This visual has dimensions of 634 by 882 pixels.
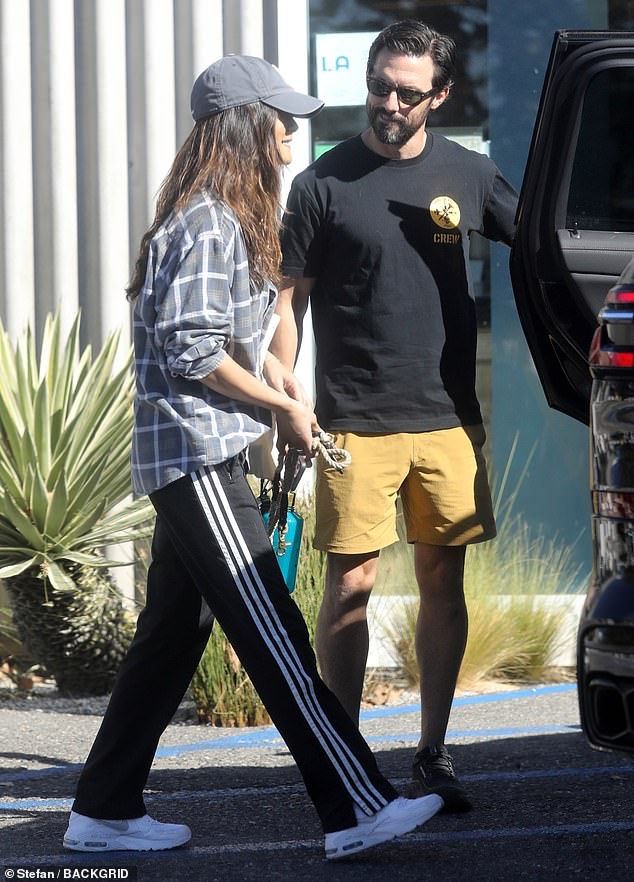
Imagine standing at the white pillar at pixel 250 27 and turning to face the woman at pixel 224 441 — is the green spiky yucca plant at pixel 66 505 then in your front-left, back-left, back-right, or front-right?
front-right

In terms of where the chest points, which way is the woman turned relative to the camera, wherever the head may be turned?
to the viewer's right

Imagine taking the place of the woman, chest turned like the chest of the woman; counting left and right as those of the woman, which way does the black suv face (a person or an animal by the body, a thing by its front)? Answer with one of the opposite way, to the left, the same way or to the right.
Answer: to the left

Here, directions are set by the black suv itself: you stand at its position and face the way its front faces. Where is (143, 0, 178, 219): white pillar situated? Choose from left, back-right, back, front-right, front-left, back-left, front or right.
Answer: front-left

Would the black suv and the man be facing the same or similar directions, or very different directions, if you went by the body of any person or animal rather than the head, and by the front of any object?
very different directions

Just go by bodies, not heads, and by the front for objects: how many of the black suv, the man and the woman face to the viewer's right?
1

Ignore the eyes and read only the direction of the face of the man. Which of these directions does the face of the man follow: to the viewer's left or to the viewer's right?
to the viewer's left

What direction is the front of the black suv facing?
away from the camera

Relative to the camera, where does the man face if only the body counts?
toward the camera
